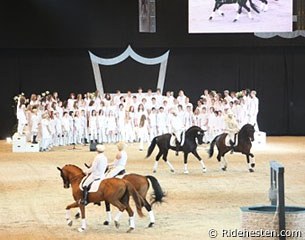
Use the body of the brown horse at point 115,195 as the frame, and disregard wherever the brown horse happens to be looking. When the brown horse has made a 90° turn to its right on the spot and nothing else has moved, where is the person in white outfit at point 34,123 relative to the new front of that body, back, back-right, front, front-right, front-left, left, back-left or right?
front

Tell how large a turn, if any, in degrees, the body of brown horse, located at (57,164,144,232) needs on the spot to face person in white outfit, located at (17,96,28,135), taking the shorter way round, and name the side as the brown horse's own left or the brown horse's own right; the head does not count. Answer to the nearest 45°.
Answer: approximately 90° to the brown horse's own right

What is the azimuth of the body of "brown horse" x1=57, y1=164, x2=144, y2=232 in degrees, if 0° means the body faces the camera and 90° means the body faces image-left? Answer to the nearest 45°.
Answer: approximately 90°

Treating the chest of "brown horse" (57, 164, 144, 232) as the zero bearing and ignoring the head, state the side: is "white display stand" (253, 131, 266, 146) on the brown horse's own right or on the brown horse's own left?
on the brown horse's own right

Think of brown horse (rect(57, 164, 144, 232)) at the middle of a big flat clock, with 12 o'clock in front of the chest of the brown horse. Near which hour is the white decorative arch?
The white decorative arch is roughly at 3 o'clock from the brown horse.

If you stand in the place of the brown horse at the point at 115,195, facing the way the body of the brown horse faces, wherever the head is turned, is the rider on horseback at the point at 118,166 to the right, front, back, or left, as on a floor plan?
right
